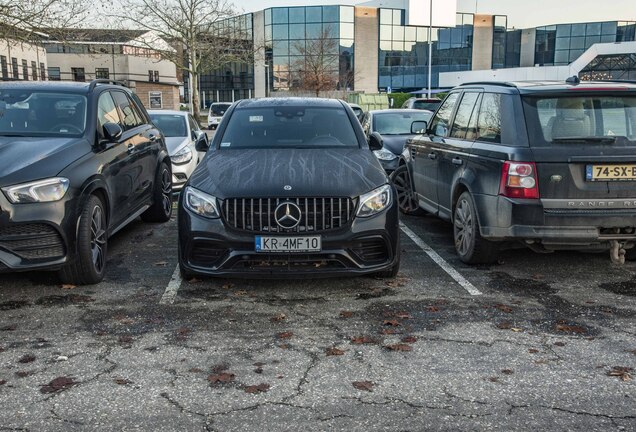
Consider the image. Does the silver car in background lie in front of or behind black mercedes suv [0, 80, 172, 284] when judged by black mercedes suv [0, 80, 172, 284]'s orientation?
behind

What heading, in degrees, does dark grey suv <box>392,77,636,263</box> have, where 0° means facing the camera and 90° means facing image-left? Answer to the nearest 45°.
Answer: approximately 135°

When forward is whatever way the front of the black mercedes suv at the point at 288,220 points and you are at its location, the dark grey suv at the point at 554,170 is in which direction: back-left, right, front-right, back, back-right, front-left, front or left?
left

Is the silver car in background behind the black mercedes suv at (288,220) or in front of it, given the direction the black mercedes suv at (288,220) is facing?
behind

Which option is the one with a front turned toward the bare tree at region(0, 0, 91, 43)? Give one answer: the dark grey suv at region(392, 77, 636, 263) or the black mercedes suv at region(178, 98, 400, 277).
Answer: the dark grey suv

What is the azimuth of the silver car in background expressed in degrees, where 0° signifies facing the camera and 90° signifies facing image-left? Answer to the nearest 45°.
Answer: approximately 45°

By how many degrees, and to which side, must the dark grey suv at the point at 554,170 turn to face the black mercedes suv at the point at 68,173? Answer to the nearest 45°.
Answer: approximately 45° to its left

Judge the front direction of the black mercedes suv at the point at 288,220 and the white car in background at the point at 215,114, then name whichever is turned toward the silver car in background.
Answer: the white car in background

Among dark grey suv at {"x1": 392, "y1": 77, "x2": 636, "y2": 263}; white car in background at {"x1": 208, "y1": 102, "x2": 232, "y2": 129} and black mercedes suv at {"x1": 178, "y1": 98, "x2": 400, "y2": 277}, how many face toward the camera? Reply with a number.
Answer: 2

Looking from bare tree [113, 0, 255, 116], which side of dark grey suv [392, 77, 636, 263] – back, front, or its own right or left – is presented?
front

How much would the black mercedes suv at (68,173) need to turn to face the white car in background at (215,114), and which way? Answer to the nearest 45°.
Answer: approximately 135° to its right

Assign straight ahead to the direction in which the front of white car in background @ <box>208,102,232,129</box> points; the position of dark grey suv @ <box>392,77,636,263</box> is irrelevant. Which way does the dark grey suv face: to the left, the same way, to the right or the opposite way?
the opposite way
